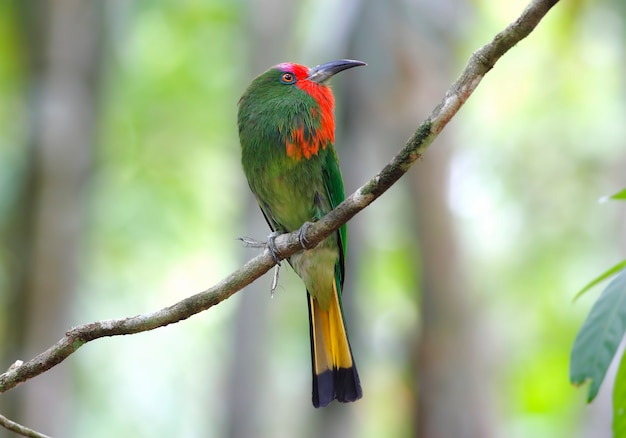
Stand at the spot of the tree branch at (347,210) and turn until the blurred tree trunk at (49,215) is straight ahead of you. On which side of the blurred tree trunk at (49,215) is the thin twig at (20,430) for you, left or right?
left

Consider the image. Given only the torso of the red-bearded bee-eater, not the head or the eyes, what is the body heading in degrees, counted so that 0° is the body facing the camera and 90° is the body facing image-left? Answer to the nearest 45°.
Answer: approximately 45°

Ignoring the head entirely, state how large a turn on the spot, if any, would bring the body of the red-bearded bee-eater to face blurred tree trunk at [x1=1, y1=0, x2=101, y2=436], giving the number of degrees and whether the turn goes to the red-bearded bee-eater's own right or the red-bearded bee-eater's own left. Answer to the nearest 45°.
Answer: approximately 90° to the red-bearded bee-eater's own right
